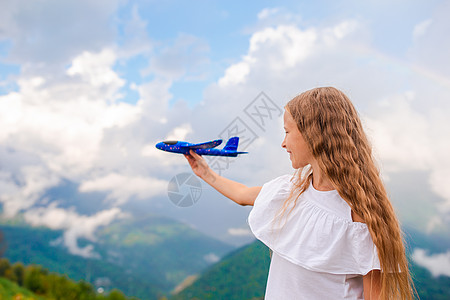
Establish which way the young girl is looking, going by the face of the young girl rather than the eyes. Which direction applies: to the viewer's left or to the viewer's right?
to the viewer's left

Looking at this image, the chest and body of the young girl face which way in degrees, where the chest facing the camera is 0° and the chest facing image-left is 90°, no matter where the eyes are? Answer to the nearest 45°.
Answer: approximately 45°
